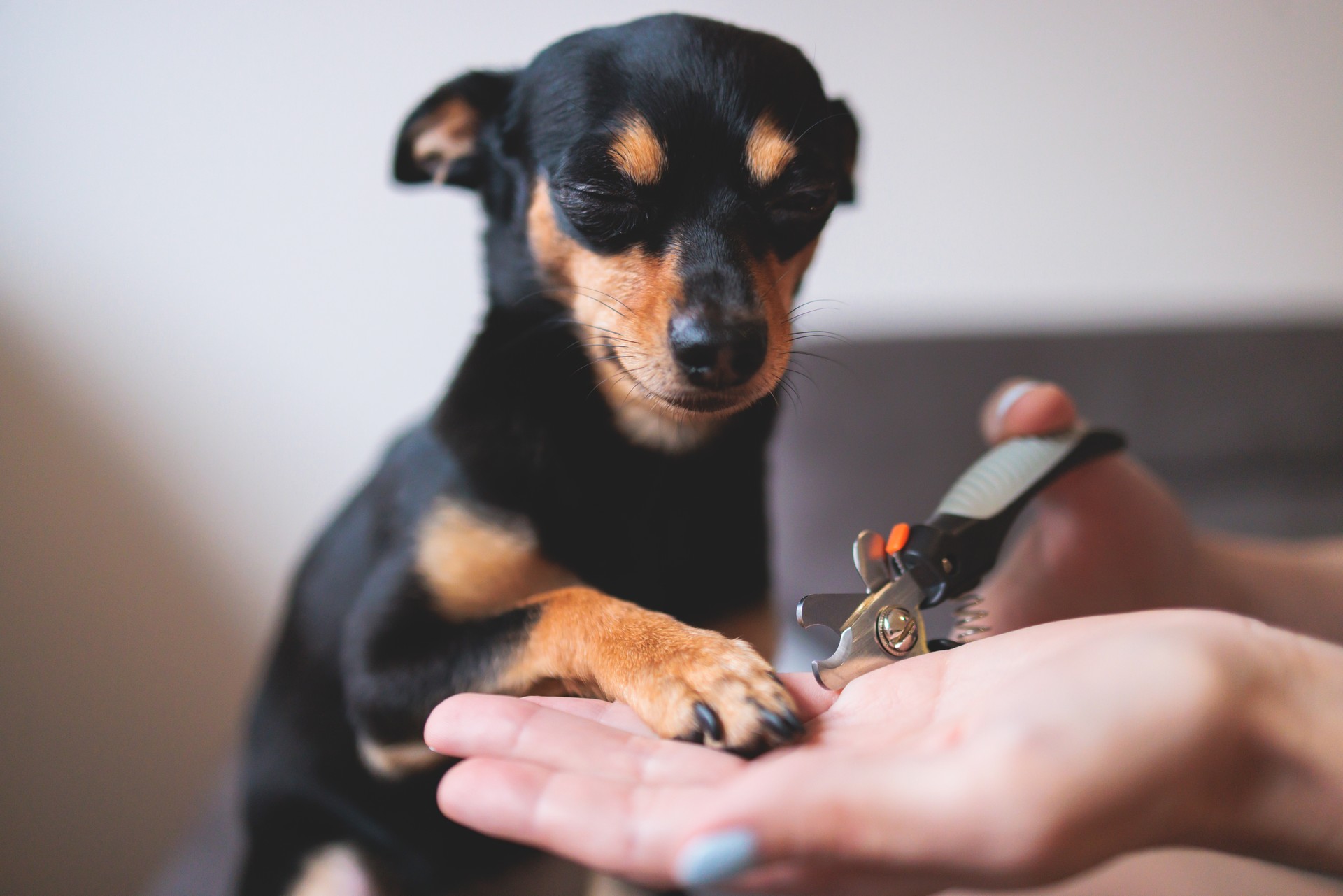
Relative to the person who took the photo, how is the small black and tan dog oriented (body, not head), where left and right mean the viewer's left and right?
facing the viewer and to the right of the viewer
